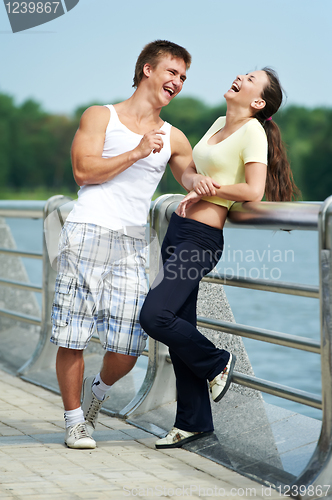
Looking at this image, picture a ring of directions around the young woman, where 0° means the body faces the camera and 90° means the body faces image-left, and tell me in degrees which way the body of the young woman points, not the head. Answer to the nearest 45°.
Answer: approximately 45°
